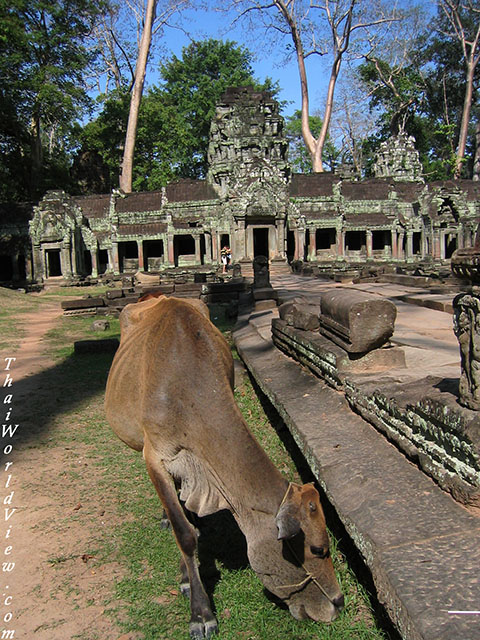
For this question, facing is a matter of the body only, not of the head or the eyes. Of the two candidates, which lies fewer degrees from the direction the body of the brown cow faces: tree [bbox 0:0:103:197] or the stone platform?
the stone platform

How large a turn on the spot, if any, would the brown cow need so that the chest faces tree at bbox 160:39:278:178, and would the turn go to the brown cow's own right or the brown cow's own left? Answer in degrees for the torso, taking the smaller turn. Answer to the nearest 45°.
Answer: approximately 135° to the brown cow's own left

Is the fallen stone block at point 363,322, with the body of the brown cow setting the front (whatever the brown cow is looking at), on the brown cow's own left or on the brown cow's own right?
on the brown cow's own left

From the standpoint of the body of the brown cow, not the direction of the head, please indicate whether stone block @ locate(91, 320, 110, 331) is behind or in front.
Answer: behind

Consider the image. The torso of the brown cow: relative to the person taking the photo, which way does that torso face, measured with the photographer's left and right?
facing the viewer and to the right of the viewer

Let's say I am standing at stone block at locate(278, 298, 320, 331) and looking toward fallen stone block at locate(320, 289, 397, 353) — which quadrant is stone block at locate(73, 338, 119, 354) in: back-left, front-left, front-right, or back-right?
back-right

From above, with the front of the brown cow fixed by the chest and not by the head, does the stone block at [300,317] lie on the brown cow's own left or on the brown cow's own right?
on the brown cow's own left
